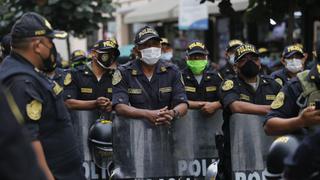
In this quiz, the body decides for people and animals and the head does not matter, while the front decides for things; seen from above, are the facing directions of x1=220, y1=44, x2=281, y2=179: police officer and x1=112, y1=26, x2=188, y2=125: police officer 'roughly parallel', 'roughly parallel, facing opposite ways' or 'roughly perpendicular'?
roughly parallel

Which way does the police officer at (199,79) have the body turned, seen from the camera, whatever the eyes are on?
toward the camera

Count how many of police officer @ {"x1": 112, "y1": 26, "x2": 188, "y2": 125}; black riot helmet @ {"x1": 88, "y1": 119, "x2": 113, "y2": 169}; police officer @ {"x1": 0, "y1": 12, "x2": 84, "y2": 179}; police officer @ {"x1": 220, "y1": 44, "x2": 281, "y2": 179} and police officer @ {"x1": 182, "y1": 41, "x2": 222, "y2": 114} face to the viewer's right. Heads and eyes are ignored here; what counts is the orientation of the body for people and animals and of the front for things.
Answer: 1

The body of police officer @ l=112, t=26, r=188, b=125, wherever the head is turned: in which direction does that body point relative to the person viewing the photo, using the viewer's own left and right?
facing the viewer

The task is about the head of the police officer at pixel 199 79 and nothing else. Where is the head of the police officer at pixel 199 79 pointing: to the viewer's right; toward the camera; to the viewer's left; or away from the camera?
toward the camera

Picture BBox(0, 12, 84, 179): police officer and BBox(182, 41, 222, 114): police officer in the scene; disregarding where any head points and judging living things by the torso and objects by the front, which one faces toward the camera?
BBox(182, 41, 222, 114): police officer

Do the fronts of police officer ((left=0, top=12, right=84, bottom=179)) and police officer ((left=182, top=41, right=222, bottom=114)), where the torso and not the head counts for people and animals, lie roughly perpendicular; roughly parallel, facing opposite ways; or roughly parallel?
roughly perpendicular

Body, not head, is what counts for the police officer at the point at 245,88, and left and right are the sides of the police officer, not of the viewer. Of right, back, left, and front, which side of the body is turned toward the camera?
front

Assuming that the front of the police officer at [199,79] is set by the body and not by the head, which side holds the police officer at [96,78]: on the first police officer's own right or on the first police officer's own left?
on the first police officer's own right

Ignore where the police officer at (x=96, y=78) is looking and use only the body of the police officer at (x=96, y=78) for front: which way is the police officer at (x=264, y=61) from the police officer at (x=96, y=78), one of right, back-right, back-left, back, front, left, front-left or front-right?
left

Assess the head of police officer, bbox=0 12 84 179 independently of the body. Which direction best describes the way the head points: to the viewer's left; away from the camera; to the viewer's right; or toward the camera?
to the viewer's right
